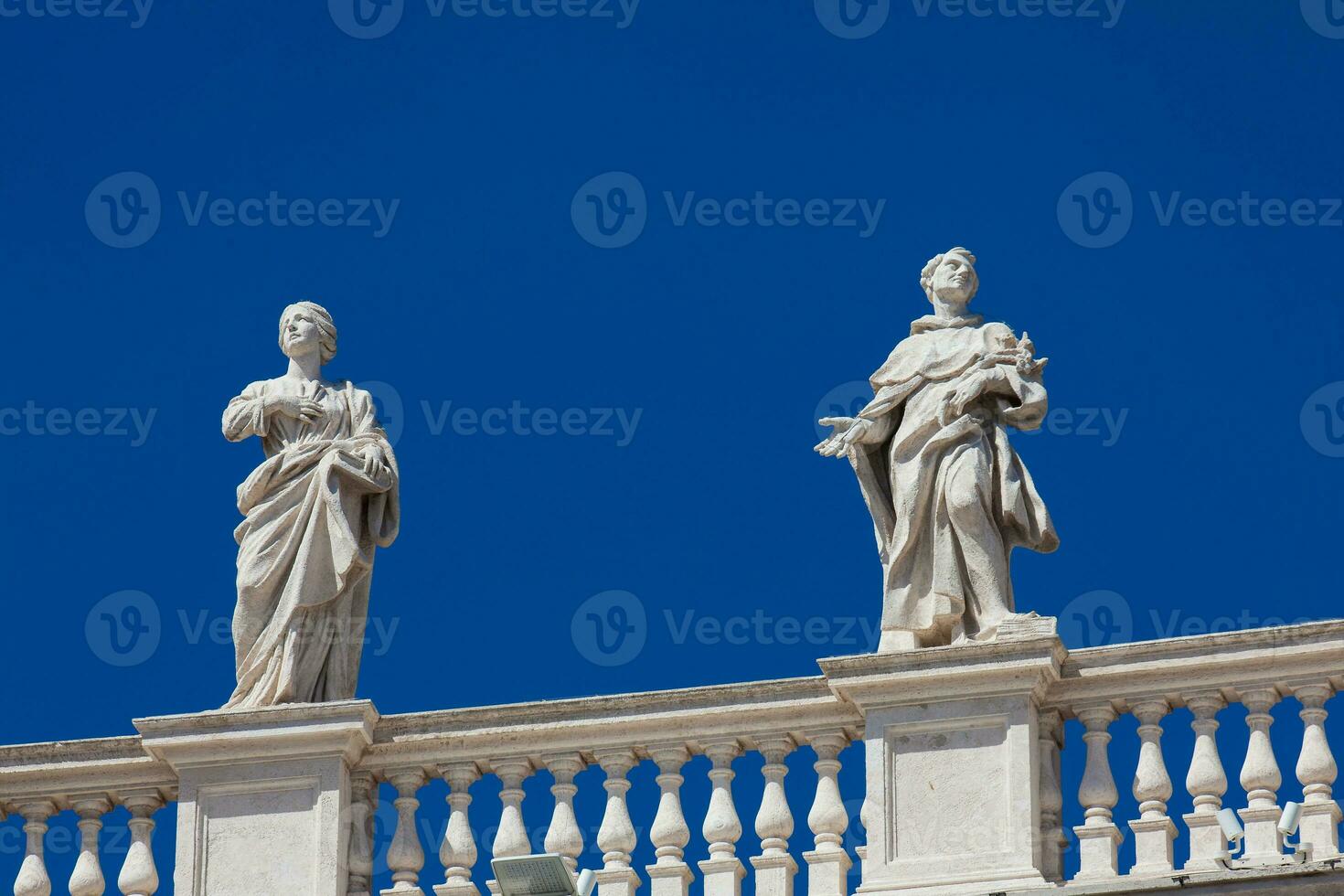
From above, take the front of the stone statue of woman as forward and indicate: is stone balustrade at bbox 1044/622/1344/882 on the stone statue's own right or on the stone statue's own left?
on the stone statue's own left

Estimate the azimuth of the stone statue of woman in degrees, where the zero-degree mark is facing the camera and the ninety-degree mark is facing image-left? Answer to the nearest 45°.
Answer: approximately 0°

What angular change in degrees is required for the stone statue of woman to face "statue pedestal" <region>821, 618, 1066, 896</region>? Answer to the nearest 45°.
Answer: approximately 45° to its left

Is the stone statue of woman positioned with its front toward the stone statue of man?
no
